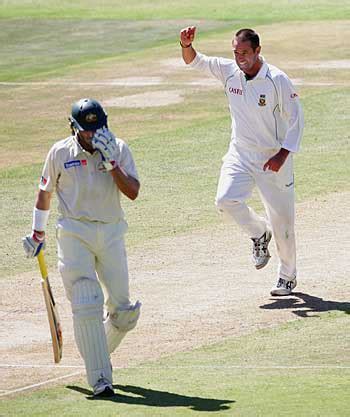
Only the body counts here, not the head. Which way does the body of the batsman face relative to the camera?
toward the camera
